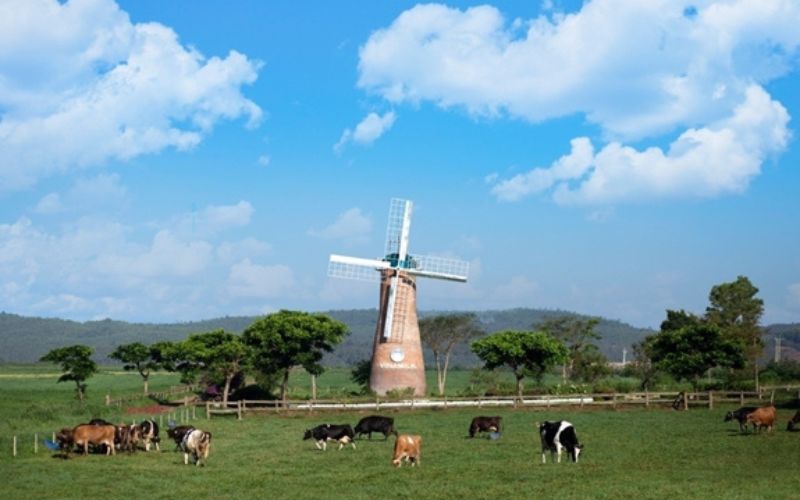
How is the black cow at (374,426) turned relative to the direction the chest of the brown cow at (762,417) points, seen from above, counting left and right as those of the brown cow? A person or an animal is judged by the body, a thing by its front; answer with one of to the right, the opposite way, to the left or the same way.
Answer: the same way

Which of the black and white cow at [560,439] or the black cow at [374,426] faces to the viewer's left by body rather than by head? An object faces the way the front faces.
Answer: the black cow at [374,426]

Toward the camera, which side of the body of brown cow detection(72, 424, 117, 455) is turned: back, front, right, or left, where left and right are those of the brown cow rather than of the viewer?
left

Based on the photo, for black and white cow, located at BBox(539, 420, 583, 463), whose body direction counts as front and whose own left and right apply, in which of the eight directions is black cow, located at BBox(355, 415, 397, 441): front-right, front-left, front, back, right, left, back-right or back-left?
back

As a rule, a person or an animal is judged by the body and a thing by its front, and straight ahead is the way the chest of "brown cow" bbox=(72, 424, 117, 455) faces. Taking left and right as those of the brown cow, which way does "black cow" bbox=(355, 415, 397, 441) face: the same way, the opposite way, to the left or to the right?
the same way

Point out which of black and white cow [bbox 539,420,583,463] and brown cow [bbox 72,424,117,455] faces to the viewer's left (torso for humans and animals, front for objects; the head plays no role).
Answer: the brown cow

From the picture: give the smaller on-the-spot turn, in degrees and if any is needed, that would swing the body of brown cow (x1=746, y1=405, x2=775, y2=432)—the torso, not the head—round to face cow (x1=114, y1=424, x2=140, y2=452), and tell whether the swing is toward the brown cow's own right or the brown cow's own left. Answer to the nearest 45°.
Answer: approximately 45° to the brown cow's own left

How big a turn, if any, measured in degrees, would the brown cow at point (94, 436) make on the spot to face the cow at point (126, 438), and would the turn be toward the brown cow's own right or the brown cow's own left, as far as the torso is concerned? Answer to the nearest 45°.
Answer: approximately 180°

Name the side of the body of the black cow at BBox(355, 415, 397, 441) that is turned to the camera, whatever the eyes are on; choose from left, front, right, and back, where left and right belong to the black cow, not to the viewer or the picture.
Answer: left

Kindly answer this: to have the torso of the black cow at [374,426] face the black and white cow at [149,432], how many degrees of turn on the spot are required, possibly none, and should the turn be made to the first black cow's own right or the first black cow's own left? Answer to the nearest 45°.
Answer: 0° — it already faces it

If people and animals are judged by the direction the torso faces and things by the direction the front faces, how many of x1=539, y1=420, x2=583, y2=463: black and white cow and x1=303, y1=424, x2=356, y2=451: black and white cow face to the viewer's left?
1

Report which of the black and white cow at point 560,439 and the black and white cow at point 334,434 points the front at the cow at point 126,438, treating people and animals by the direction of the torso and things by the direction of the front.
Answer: the black and white cow at point 334,434

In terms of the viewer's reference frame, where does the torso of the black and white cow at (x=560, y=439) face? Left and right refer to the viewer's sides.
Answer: facing the viewer and to the right of the viewer

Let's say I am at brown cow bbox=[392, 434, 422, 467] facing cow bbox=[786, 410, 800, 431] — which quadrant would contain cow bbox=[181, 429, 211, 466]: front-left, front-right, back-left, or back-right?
back-left

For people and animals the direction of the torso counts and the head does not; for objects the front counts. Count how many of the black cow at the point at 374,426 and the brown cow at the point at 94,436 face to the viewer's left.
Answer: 2

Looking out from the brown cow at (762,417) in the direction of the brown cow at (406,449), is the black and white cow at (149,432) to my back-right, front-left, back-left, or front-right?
front-right

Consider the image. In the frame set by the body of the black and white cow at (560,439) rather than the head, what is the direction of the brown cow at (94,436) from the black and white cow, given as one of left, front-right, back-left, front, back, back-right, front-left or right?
back-right

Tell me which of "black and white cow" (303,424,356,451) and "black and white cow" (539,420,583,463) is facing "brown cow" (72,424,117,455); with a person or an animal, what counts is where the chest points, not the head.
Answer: "black and white cow" (303,424,356,451)

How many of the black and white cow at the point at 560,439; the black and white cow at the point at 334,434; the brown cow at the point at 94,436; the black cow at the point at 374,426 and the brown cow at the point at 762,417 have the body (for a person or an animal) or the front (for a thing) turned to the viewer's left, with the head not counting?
4

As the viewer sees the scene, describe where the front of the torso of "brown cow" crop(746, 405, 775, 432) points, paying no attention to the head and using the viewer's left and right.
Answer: facing to the left of the viewer

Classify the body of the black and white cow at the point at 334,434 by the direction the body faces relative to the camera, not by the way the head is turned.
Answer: to the viewer's left
